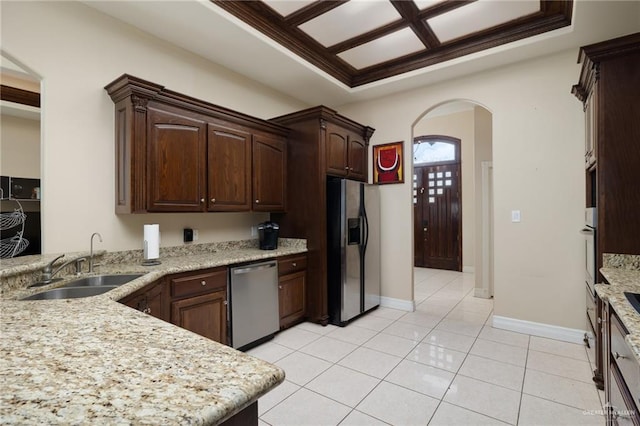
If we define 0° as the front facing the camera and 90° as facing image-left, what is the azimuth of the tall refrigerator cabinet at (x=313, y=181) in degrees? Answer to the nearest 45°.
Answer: approximately 315°

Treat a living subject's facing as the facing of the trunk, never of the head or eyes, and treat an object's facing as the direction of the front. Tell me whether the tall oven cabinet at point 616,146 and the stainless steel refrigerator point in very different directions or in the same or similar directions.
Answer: very different directions

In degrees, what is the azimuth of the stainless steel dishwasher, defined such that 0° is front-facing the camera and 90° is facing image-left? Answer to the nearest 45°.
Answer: approximately 315°

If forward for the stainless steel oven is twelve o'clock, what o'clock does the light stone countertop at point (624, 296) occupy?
The light stone countertop is roughly at 9 o'clock from the stainless steel oven.

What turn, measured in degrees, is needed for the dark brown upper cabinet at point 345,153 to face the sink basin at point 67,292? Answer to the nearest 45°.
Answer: approximately 90° to its right

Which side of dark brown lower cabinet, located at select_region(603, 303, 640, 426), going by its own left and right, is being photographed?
left

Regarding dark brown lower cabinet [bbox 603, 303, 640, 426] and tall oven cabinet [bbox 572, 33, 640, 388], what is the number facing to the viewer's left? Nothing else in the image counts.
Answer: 2

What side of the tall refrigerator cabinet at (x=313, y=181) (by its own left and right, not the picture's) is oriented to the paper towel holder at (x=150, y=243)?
right

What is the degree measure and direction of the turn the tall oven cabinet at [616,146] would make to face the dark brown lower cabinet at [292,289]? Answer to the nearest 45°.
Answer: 0° — it already faces it
